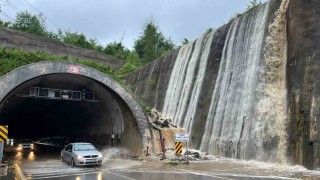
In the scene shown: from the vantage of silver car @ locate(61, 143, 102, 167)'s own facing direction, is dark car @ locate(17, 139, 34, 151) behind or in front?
behind

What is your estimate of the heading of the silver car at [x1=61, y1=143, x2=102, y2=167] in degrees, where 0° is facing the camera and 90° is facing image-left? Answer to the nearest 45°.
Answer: approximately 315°

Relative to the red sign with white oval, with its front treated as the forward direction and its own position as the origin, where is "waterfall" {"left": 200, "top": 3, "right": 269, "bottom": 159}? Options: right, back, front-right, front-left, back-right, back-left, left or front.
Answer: left

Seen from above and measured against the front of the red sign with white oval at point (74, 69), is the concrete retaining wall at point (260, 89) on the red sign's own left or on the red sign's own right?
on the red sign's own left

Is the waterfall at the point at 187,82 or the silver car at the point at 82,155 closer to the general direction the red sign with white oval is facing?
the silver car

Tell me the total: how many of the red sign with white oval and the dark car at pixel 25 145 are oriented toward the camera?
2
